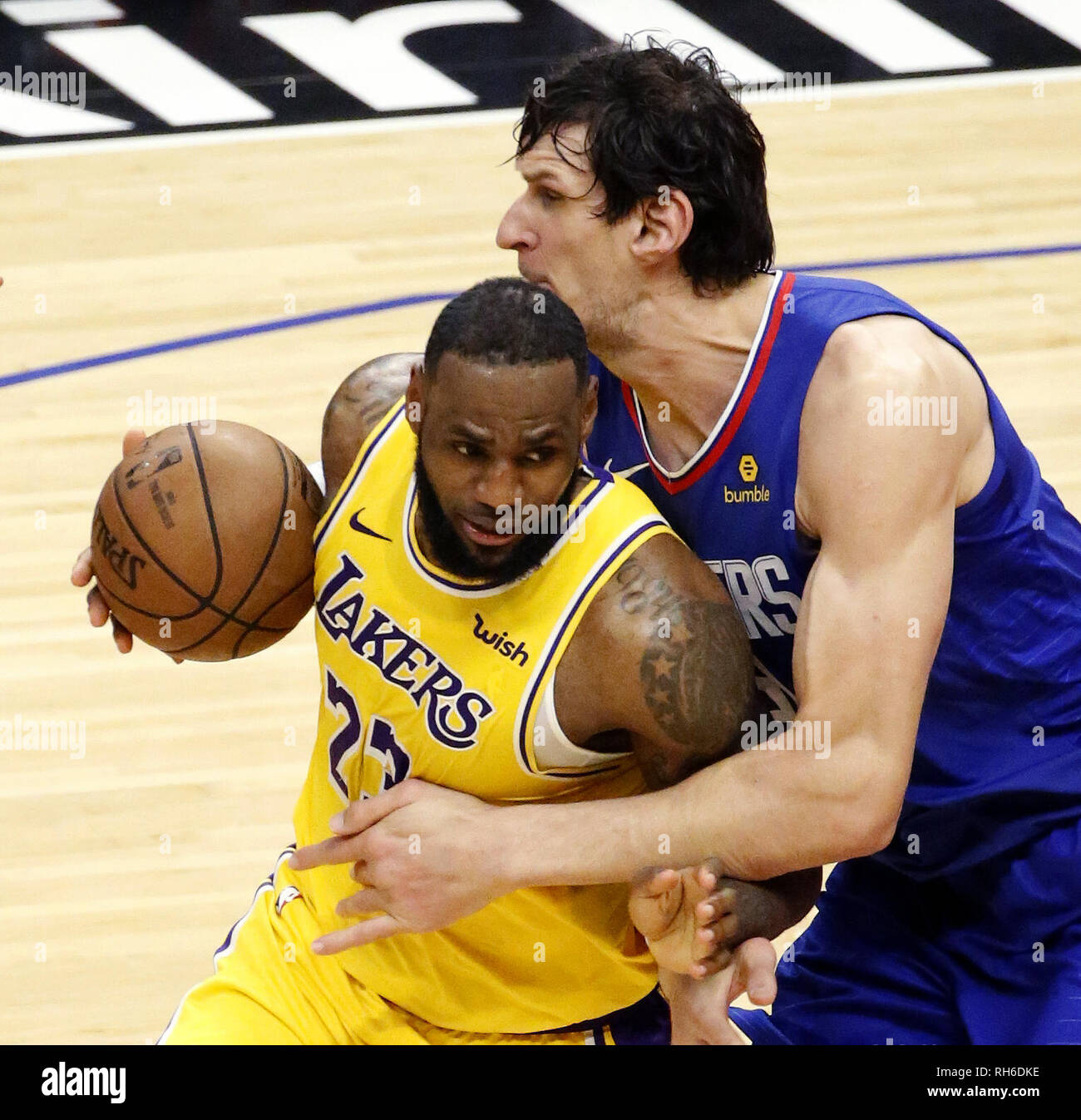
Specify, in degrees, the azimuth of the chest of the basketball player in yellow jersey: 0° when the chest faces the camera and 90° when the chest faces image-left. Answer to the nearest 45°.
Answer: approximately 45°

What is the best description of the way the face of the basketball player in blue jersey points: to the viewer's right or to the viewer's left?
to the viewer's left
